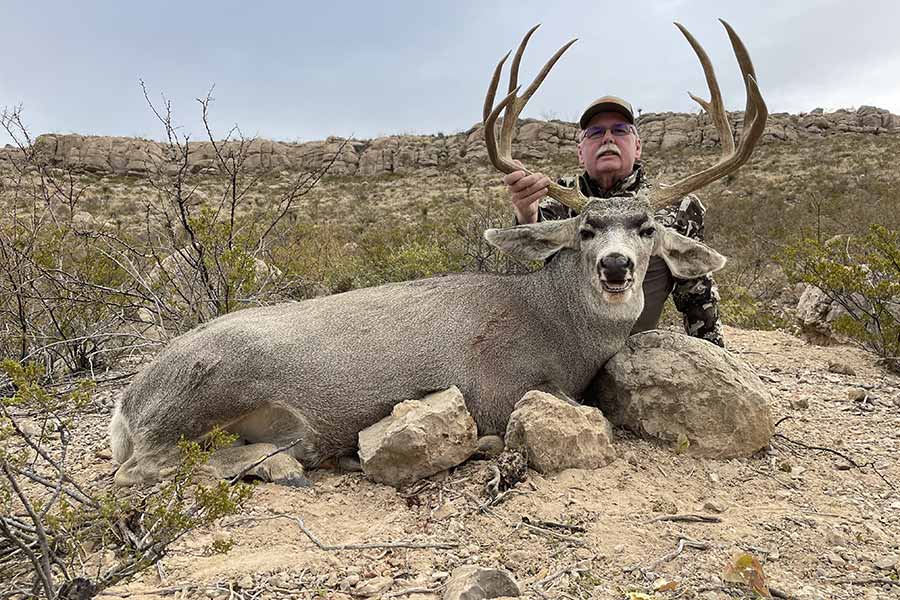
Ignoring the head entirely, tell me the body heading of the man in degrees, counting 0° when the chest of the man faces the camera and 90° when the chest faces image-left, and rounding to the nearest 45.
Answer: approximately 0°

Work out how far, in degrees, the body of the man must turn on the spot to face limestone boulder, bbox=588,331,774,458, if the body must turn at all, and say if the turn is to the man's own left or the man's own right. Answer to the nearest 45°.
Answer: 0° — they already face it

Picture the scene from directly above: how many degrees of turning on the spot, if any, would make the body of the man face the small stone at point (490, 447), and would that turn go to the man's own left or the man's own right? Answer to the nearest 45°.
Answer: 0° — they already face it

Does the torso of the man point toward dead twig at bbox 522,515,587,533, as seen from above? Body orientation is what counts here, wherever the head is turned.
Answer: yes

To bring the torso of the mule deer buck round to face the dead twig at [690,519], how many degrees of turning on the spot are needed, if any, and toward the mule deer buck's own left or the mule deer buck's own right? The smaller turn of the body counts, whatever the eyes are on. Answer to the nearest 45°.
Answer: approximately 45° to the mule deer buck's own right

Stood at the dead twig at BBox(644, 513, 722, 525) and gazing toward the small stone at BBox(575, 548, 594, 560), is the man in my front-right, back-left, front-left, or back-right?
back-right

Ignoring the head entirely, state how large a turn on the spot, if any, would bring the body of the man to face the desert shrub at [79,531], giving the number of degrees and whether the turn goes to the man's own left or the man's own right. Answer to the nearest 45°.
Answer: approximately 45° to the man's own right

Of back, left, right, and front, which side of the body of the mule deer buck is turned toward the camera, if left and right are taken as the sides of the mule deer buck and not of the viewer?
right

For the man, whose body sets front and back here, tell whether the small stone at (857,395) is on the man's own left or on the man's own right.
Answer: on the man's own left

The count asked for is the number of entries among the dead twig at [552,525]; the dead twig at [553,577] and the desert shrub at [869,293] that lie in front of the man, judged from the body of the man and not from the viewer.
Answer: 2
